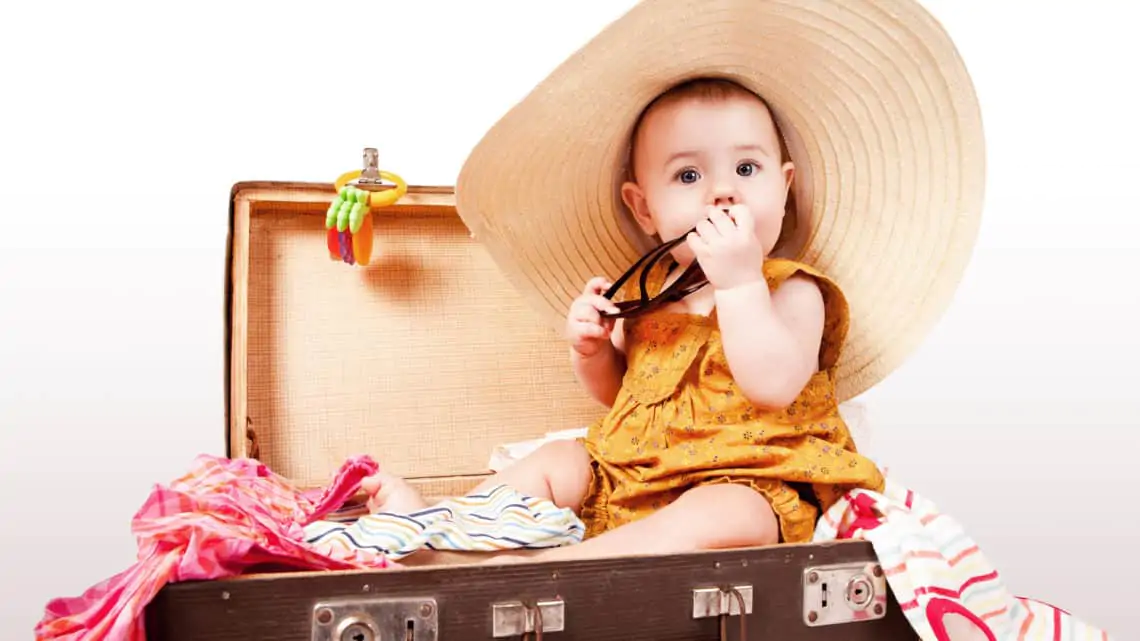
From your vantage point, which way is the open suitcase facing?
toward the camera

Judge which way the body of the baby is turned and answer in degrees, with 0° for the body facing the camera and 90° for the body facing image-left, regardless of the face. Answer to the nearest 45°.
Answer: approximately 45°

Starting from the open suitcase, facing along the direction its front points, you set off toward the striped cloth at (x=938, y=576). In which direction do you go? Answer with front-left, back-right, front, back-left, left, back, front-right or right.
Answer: front-left

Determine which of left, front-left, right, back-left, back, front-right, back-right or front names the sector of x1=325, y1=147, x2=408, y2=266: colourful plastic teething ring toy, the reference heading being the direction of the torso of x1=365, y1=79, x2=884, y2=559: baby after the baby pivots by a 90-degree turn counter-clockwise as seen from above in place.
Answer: back
